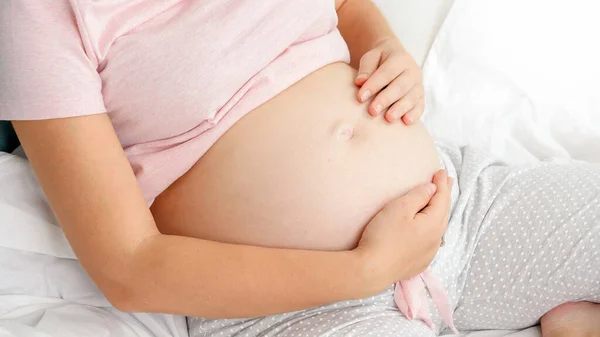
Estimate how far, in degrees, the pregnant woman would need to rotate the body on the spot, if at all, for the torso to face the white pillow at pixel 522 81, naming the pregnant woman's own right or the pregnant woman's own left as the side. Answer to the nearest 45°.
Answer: approximately 90° to the pregnant woman's own left

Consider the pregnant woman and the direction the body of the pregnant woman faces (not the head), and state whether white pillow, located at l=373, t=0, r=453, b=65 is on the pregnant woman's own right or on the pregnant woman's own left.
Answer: on the pregnant woman's own left

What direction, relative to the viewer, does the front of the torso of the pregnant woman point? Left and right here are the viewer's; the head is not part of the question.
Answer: facing the viewer and to the right of the viewer
